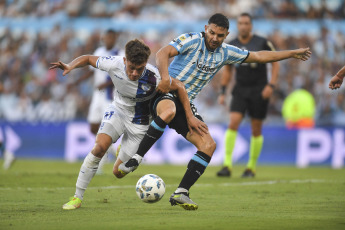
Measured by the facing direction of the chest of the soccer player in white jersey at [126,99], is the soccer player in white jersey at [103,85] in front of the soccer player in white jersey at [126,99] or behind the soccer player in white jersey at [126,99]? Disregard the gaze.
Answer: behind

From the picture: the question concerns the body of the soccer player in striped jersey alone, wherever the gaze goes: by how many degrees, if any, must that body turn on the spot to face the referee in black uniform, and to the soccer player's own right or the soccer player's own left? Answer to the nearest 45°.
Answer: approximately 180°

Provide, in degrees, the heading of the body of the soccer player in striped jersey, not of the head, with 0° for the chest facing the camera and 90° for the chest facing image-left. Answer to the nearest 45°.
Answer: approximately 0°
